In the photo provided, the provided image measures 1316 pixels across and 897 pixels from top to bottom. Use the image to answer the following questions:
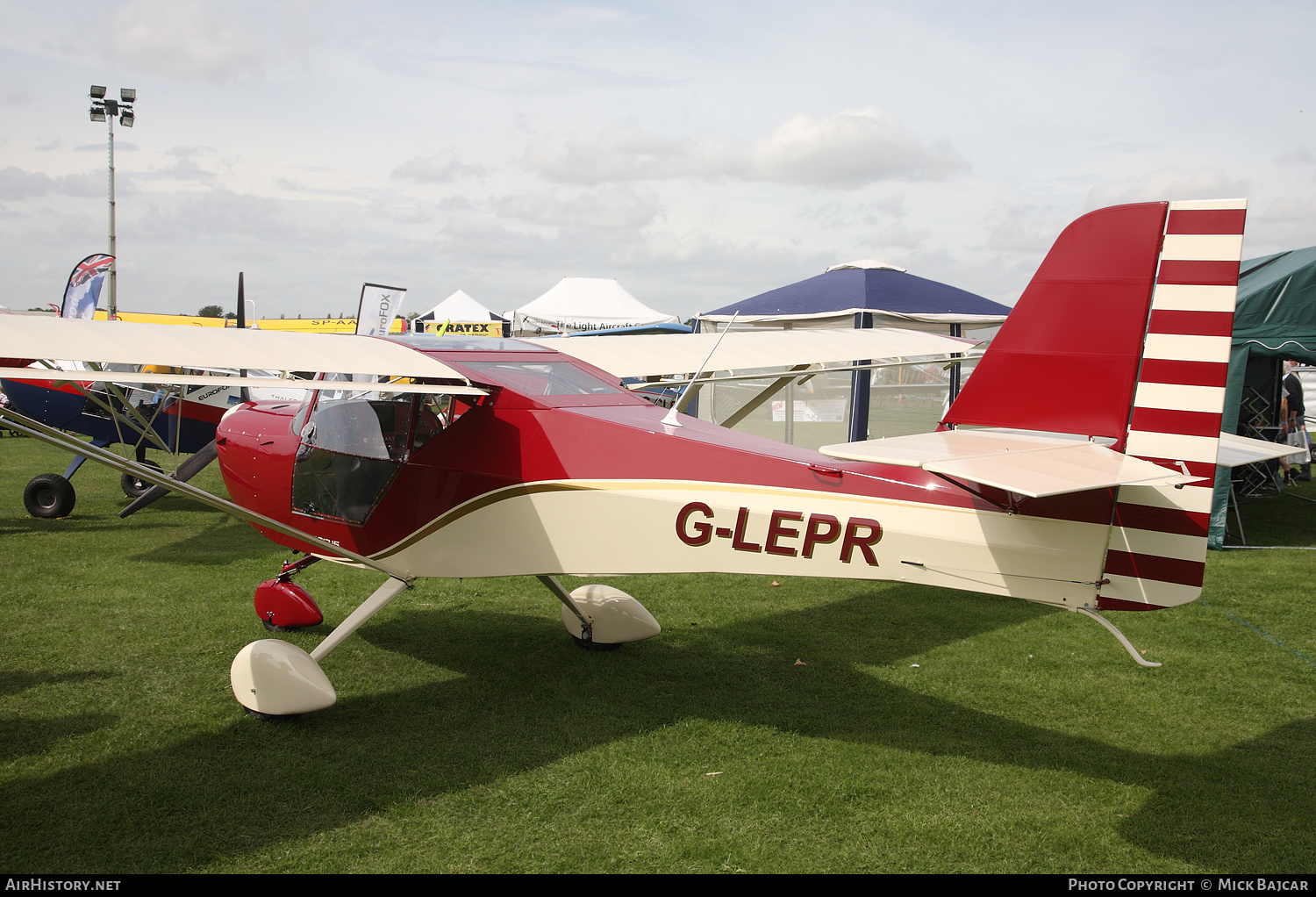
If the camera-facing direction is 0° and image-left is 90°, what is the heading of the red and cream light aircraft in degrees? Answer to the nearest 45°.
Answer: approximately 135°

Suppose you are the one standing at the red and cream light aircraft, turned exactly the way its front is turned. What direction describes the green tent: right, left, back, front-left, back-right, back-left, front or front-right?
right

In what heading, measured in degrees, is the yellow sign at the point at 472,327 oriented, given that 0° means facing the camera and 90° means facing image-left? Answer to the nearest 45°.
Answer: approximately 0°

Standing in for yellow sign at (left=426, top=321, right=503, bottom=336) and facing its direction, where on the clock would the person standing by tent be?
The person standing by tent is roughly at 11 o'clock from the yellow sign.

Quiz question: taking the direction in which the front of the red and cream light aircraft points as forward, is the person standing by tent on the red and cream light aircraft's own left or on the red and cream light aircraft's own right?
on the red and cream light aircraft's own right

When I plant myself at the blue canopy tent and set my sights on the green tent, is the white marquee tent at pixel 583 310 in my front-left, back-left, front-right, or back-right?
back-left

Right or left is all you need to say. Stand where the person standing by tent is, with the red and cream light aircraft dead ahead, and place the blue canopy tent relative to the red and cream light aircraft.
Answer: right

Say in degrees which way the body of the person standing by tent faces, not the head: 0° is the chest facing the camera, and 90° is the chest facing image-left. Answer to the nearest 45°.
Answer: approximately 90°

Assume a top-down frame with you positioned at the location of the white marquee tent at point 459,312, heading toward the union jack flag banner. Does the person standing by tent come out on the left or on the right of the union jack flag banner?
left

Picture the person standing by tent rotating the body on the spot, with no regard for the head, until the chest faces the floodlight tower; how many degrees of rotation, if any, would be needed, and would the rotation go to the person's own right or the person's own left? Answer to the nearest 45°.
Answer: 0° — they already face it
